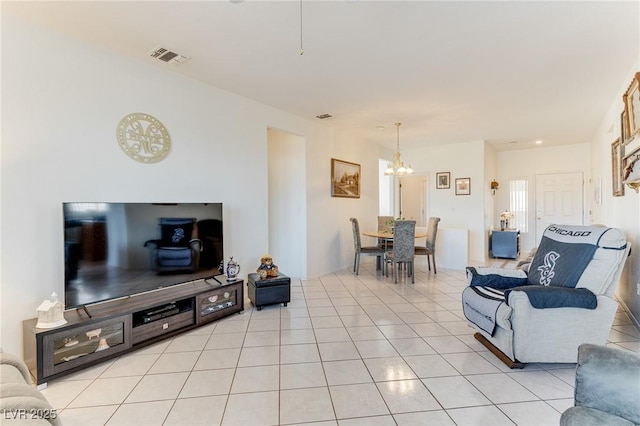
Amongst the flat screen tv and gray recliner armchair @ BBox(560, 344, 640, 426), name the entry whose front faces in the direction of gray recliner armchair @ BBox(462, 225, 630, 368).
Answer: the flat screen tv

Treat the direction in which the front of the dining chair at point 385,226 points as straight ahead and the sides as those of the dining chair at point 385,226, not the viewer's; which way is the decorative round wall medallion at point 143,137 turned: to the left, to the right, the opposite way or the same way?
to the left

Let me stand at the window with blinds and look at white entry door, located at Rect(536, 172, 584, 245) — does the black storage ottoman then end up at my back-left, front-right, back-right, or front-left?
back-right

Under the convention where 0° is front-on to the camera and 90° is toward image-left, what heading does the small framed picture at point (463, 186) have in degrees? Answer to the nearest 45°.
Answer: approximately 0°

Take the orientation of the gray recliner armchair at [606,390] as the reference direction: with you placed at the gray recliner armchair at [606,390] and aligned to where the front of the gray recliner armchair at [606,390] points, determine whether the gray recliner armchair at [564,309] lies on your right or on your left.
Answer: on your right
